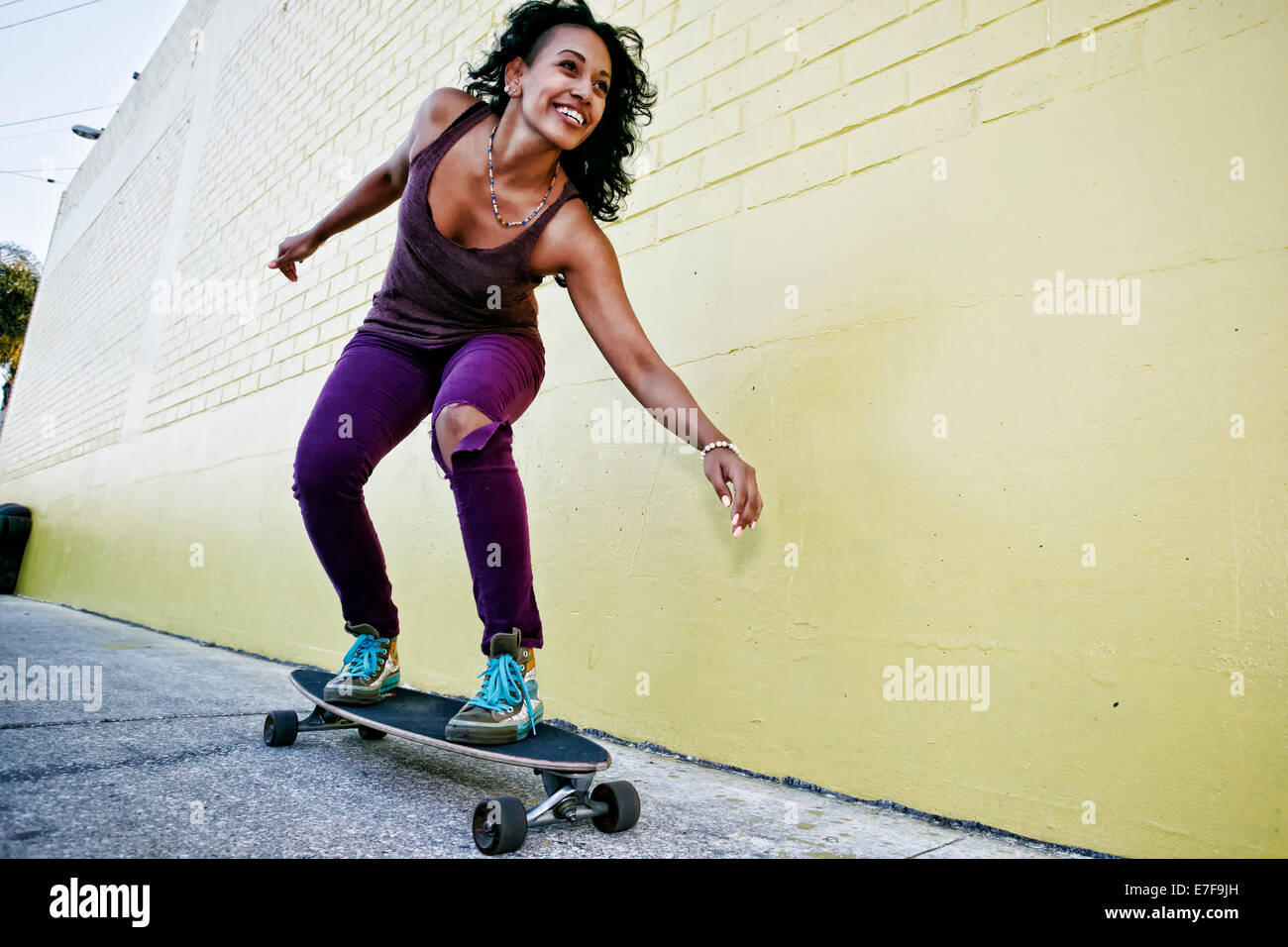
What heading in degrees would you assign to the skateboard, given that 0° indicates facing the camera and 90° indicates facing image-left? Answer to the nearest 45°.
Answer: approximately 315°

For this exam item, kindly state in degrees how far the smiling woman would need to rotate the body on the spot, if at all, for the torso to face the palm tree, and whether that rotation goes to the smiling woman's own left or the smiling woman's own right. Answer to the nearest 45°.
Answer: approximately 135° to the smiling woman's own right

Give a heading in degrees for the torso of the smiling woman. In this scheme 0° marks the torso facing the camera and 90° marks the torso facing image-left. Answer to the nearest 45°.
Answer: approximately 0°
